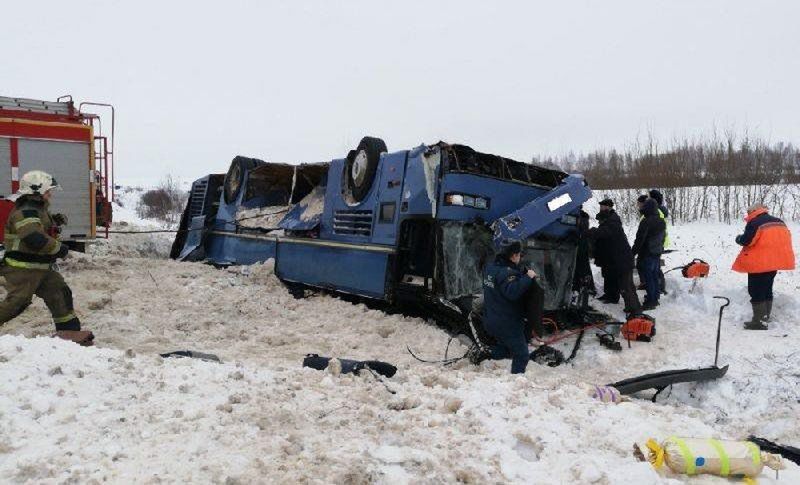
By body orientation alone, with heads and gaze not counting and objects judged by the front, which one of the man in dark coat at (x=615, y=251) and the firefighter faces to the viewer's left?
the man in dark coat

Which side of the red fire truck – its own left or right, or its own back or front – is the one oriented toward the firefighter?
left

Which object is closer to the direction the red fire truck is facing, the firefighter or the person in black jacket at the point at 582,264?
the firefighter

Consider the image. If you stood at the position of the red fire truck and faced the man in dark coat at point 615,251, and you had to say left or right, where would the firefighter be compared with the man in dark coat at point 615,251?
right

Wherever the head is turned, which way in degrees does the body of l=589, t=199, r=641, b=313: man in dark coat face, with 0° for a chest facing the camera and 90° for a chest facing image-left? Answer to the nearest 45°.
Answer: approximately 90°

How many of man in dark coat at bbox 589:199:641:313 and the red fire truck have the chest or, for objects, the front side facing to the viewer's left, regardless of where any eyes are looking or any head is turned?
2

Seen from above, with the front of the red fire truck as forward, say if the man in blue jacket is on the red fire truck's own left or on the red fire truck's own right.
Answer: on the red fire truck's own left

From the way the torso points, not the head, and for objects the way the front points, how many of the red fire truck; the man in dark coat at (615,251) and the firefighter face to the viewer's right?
1

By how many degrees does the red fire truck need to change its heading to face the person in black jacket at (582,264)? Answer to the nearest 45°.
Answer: approximately 135° to its left

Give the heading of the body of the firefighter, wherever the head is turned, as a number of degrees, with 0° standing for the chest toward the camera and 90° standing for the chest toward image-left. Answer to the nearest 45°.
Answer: approximately 270°

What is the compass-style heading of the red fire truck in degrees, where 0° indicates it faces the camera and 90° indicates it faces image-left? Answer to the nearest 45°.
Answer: approximately 90°

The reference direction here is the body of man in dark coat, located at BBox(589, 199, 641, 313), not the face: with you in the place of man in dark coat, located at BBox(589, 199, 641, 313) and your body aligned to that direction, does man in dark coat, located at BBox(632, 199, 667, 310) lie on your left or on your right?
on your right
